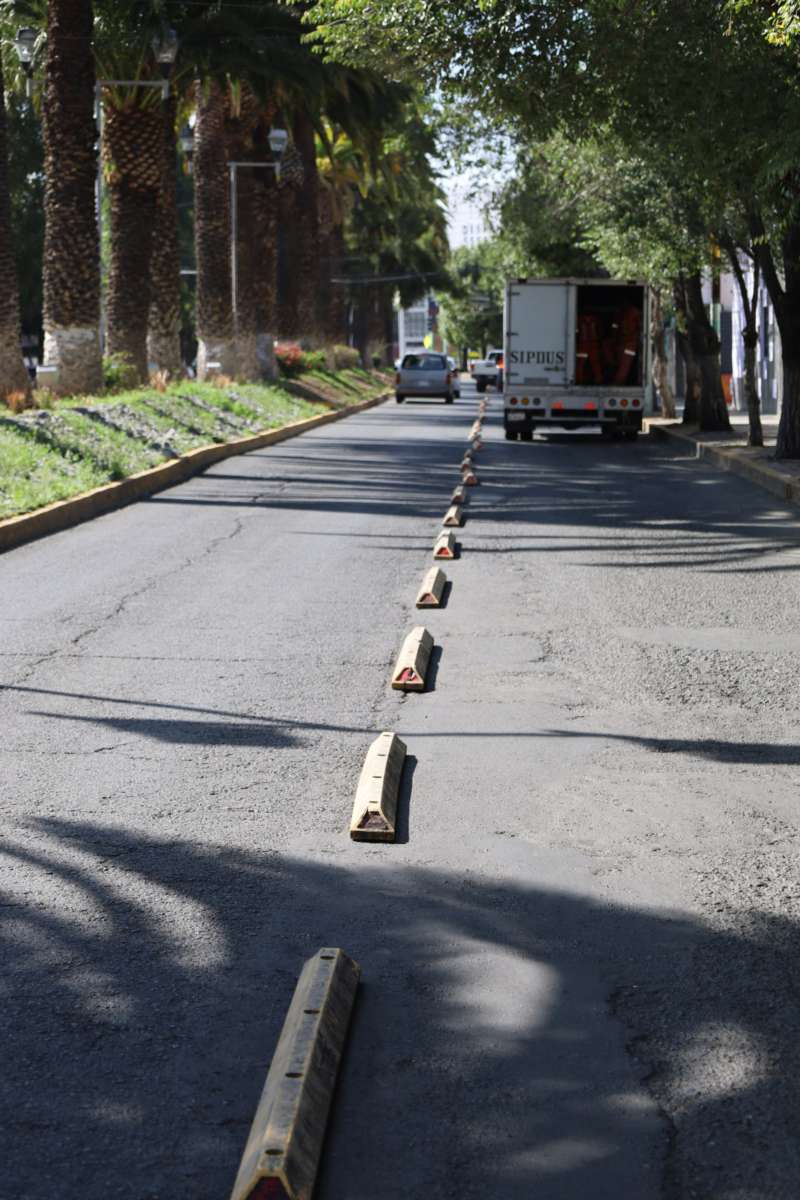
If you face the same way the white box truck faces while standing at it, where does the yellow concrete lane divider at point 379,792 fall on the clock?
The yellow concrete lane divider is roughly at 6 o'clock from the white box truck.

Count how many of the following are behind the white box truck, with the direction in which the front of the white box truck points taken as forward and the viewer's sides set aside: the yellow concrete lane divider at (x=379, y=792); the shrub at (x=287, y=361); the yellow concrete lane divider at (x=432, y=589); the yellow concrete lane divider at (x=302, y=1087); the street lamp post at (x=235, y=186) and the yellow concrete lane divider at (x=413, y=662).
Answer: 4

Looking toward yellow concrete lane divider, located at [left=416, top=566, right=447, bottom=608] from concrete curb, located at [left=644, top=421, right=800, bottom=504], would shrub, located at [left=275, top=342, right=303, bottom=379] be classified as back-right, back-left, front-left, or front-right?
back-right

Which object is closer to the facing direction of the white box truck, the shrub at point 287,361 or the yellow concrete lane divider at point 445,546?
the shrub

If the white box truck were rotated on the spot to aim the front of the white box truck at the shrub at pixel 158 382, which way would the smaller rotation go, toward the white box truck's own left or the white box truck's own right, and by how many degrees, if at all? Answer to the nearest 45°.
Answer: approximately 90° to the white box truck's own left

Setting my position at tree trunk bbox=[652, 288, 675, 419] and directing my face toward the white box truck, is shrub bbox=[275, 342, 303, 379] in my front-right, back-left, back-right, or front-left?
back-right

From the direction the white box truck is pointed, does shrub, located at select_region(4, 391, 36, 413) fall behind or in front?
behind

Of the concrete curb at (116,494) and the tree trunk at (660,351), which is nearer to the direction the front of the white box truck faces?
the tree trunk

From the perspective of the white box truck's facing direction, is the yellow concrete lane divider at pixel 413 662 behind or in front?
behind

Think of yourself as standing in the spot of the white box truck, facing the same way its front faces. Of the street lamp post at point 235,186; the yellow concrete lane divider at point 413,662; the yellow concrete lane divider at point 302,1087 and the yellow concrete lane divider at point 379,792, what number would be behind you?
3

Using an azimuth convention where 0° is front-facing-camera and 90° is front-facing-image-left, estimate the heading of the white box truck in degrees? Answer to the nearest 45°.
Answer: approximately 180°

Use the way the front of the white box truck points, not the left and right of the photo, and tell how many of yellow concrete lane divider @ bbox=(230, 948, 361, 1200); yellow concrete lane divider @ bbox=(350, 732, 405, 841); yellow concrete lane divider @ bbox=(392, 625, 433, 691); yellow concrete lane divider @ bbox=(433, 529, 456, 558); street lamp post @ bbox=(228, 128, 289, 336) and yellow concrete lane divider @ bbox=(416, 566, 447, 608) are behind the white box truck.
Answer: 5

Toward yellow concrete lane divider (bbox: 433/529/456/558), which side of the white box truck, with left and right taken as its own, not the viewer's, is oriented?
back

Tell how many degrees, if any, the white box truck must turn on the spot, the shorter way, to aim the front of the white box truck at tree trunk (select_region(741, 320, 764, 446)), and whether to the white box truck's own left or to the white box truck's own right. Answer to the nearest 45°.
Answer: approximately 135° to the white box truck's own right
